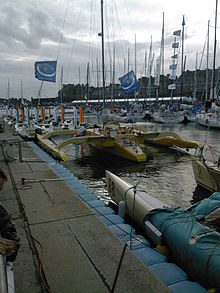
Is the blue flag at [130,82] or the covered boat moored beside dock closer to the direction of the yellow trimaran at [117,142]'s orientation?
the covered boat moored beside dock

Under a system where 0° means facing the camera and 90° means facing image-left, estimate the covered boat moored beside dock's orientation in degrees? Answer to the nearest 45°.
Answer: approximately 135°

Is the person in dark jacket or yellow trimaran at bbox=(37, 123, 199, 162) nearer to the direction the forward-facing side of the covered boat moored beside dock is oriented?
the yellow trimaran

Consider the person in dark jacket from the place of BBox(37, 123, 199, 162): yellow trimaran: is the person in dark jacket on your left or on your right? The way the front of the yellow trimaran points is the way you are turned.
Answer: on your right

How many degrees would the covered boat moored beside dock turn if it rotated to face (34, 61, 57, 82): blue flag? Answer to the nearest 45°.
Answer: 0° — it already faces it

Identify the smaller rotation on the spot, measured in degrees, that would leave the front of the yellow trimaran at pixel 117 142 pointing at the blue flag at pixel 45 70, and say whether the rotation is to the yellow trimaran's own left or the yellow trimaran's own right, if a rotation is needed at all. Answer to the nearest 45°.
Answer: approximately 180°

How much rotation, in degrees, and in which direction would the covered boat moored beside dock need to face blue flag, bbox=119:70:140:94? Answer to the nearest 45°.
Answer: approximately 45° to its right

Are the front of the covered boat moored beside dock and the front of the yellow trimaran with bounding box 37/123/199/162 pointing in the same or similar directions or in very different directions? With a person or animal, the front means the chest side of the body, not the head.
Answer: very different directions
